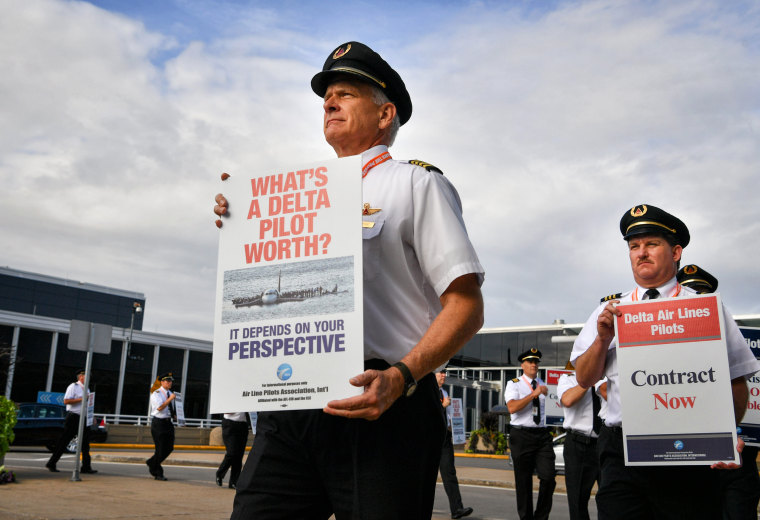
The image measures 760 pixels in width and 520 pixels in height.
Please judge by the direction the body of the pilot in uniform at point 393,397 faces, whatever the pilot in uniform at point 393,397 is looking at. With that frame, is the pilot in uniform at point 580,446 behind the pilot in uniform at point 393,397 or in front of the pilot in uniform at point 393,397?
behind

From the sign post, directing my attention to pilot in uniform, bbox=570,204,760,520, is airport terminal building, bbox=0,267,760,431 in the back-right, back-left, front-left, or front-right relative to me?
back-left

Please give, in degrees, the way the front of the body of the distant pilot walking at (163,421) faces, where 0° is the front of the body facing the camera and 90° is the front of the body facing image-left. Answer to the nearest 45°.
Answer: approximately 315°

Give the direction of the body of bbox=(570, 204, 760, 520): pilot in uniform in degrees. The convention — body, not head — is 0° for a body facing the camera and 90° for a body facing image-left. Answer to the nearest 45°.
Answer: approximately 45°

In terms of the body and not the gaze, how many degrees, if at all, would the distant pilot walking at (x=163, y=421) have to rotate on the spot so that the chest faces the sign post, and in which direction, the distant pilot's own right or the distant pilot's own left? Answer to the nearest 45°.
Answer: approximately 90° to the distant pilot's own right

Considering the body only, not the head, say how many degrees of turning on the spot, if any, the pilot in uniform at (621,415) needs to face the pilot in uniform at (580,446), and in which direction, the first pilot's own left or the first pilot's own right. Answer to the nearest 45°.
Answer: approximately 135° to the first pilot's own right
